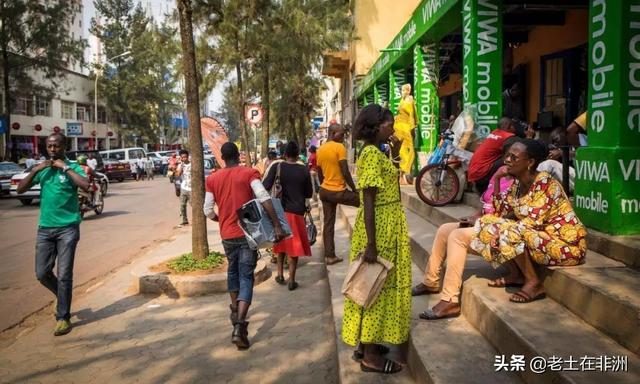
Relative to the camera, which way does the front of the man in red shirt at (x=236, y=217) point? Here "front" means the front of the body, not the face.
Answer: away from the camera

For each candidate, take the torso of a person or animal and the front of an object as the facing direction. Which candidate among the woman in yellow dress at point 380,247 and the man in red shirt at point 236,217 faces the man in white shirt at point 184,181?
the man in red shirt

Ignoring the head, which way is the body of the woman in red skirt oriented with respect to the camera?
away from the camera

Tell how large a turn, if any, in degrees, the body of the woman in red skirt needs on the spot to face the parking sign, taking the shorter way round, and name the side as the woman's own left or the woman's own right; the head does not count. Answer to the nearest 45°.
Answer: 0° — they already face it

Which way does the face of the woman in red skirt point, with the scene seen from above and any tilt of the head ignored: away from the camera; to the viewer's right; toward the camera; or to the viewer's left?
away from the camera

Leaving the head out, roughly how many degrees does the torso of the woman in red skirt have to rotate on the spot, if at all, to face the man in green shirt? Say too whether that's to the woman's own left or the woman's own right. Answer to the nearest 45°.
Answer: approximately 135° to the woman's own left

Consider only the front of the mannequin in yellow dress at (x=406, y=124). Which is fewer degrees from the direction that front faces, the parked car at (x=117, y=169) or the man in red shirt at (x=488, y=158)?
the man in red shirt

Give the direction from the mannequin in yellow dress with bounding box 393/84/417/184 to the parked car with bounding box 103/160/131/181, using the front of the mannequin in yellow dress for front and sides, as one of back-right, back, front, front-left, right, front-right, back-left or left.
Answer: right

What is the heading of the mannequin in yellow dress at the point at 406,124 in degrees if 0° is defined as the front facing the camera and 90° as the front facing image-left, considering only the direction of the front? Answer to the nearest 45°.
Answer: approximately 45°

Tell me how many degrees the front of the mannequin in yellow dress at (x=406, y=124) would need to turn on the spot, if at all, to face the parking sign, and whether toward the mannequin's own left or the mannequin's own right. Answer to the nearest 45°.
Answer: approximately 90° to the mannequin's own right
